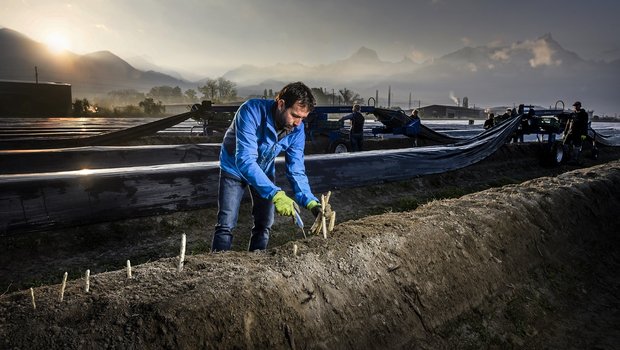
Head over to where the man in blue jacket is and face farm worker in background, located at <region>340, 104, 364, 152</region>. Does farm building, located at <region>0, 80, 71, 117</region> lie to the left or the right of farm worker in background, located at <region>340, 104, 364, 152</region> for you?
left

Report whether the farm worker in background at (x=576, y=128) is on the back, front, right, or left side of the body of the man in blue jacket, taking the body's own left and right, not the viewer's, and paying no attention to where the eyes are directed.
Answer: left

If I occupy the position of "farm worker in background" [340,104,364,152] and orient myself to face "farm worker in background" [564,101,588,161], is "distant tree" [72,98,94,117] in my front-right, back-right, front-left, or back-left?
back-left

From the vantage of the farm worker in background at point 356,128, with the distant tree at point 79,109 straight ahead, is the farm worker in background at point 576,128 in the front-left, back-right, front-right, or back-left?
back-right

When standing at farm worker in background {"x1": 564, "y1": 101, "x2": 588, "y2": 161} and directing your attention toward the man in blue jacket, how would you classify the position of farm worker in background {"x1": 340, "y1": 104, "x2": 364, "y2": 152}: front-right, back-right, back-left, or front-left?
front-right

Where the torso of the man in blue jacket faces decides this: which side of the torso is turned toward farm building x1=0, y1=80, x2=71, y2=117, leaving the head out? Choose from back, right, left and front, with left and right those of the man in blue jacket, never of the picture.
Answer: back

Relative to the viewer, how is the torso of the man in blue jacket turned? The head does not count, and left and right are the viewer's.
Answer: facing the viewer and to the right of the viewer

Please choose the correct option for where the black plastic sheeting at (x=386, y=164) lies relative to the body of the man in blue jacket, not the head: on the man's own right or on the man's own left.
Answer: on the man's own left

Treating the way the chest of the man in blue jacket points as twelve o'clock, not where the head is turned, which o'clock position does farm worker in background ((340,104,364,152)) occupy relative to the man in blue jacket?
The farm worker in background is roughly at 8 o'clock from the man in blue jacket.

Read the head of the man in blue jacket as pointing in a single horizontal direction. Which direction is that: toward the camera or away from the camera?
toward the camera
